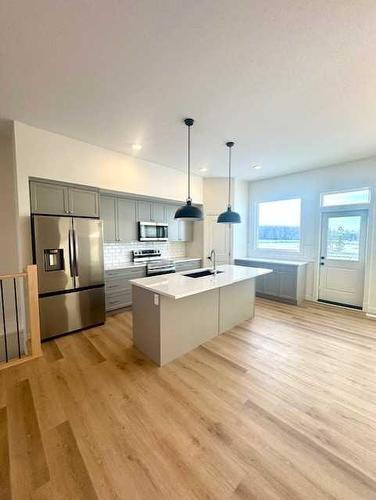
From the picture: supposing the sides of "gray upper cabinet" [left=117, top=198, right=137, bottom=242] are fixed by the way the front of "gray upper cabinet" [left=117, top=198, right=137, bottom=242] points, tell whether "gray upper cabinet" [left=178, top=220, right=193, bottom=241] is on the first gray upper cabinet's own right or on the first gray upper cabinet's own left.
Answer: on the first gray upper cabinet's own left

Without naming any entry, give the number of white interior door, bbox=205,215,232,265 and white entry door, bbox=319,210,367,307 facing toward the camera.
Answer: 2

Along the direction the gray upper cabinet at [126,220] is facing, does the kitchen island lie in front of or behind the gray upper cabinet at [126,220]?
in front

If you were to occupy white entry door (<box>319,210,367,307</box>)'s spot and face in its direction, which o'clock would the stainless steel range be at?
The stainless steel range is roughly at 2 o'clock from the white entry door.

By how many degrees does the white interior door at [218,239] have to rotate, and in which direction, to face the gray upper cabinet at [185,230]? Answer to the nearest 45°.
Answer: approximately 90° to its right

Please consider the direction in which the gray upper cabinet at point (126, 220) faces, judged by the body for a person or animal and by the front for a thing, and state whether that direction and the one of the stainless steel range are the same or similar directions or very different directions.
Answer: same or similar directions

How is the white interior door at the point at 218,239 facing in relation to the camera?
toward the camera

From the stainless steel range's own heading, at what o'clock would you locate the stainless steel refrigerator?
The stainless steel refrigerator is roughly at 3 o'clock from the stainless steel range.

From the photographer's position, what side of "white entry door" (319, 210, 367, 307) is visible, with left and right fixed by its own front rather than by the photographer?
front

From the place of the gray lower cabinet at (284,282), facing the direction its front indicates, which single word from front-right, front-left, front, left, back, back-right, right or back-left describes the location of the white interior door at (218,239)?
front-right

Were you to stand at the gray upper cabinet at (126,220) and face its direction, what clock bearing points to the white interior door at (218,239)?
The white interior door is roughly at 10 o'clock from the gray upper cabinet.

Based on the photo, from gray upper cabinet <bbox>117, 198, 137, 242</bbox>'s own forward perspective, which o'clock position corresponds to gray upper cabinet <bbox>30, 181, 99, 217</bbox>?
gray upper cabinet <bbox>30, 181, 99, 217</bbox> is roughly at 3 o'clock from gray upper cabinet <bbox>117, 198, 137, 242</bbox>.

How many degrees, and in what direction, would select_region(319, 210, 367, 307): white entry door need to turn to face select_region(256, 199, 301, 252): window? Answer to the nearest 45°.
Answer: approximately 90° to its right

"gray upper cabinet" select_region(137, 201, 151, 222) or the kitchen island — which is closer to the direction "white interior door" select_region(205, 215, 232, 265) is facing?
the kitchen island

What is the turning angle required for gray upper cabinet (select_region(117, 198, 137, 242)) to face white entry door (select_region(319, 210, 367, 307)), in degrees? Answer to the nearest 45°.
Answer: approximately 45° to its left
